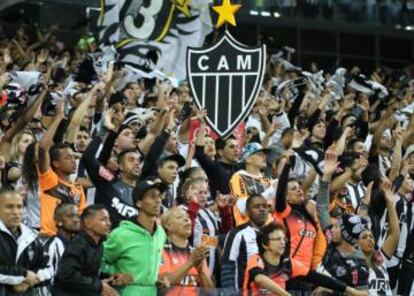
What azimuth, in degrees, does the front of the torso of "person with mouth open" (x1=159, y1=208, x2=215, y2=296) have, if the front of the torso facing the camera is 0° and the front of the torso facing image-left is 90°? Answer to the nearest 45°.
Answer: approximately 315°

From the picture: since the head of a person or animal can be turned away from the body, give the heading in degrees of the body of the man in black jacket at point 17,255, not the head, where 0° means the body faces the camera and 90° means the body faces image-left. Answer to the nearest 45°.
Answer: approximately 315°

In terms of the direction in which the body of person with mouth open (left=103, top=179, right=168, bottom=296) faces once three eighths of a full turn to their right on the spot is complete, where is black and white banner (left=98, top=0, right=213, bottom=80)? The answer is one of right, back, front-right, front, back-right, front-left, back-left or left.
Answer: right

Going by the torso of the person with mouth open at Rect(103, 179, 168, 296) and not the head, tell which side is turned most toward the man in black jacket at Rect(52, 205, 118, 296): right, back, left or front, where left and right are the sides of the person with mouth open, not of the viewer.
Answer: right

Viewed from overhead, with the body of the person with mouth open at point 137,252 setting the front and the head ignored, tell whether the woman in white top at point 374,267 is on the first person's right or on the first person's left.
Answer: on the first person's left
